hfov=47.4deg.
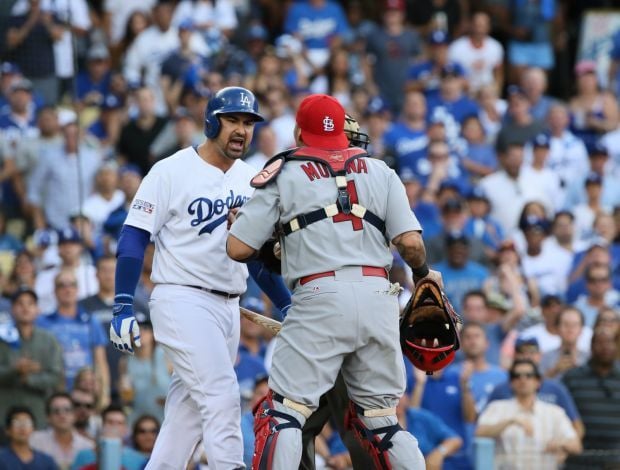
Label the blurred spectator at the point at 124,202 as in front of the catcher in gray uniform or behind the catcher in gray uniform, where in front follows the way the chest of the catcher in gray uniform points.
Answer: in front

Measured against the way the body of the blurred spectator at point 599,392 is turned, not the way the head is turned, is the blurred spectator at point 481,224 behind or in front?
behind

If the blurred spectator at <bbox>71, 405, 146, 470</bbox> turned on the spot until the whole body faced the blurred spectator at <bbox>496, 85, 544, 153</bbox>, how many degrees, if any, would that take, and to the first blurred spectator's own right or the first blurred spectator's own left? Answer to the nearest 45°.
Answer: approximately 135° to the first blurred spectator's own left

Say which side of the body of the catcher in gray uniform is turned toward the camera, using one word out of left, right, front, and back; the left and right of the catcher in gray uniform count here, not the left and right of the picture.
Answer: back

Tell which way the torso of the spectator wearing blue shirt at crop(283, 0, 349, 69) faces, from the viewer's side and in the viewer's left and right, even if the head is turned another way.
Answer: facing the viewer

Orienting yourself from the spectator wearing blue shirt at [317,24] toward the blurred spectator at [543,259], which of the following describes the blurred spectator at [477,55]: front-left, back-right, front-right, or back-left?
front-left

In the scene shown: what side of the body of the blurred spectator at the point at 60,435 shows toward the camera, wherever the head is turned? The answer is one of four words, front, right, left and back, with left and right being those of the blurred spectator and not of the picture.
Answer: front

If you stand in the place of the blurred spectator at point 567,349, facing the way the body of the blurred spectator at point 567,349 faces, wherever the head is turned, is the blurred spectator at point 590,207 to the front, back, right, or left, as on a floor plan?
back

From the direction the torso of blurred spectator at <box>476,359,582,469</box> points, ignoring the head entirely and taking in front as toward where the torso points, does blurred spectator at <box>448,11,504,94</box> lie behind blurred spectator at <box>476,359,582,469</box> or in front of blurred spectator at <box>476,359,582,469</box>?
behind

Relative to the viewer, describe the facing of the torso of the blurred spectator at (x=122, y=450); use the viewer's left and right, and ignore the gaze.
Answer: facing the viewer

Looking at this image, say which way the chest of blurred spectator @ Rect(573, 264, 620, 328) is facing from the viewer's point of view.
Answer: toward the camera
